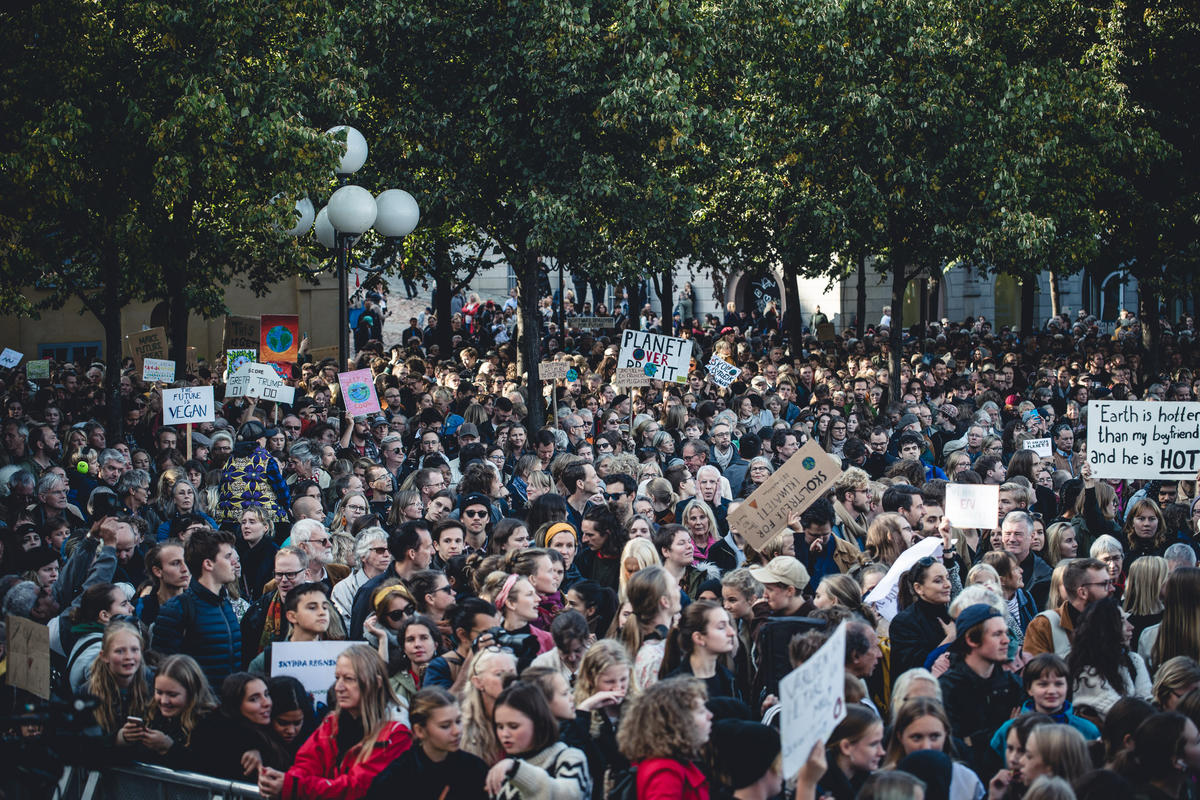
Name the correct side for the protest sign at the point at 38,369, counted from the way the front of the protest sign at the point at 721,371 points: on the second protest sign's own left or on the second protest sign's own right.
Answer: on the second protest sign's own right

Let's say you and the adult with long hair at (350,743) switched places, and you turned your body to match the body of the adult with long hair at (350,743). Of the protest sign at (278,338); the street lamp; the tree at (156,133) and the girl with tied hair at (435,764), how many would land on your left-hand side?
1

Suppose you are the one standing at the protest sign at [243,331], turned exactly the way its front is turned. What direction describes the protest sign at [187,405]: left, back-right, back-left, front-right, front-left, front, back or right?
front

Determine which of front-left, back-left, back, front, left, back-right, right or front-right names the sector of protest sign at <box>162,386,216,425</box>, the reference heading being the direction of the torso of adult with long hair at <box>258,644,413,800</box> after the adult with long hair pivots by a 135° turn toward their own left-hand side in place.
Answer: left

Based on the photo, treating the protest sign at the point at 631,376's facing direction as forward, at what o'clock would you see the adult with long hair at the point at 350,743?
The adult with long hair is roughly at 12 o'clock from the protest sign.

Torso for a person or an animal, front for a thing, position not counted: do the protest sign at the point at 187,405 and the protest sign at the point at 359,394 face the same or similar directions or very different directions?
same or similar directions

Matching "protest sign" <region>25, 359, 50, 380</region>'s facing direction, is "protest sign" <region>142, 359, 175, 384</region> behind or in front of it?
in front

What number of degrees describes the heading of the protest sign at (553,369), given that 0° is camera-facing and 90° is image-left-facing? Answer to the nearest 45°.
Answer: approximately 0°

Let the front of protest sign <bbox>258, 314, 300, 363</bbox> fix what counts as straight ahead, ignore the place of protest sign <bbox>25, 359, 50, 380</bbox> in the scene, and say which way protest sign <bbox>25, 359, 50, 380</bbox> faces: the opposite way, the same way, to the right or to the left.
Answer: the same way

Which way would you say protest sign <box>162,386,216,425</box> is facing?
toward the camera

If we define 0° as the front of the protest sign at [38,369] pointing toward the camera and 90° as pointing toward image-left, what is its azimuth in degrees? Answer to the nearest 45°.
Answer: approximately 0°

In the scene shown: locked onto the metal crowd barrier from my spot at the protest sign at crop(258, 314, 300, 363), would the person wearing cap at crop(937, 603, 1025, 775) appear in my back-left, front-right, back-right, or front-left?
front-left

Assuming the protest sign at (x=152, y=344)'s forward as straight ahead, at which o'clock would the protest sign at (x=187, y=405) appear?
the protest sign at (x=187, y=405) is roughly at 12 o'clock from the protest sign at (x=152, y=344).

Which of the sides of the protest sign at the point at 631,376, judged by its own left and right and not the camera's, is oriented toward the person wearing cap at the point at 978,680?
front

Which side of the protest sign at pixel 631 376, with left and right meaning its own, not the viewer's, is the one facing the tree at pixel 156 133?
right

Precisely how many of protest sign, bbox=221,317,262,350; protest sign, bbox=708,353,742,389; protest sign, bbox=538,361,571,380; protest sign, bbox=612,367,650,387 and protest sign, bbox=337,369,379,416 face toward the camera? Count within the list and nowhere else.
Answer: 5
